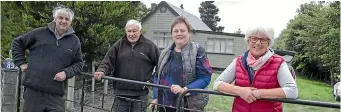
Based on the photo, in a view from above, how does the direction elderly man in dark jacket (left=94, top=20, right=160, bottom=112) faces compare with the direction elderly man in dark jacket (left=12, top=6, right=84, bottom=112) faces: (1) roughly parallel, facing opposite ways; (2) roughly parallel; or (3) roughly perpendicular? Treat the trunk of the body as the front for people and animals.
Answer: roughly parallel

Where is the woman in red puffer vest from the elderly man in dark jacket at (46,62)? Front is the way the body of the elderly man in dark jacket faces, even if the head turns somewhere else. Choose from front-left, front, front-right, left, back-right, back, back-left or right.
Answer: front-left

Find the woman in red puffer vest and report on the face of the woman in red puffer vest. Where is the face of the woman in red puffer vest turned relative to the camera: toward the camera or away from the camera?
toward the camera

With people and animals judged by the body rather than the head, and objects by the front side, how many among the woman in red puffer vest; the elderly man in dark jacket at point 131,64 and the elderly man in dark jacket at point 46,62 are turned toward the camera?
3

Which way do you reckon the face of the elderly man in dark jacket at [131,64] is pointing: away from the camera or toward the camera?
toward the camera

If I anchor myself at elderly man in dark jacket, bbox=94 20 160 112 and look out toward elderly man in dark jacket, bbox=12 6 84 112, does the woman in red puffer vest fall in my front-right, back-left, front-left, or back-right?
back-left

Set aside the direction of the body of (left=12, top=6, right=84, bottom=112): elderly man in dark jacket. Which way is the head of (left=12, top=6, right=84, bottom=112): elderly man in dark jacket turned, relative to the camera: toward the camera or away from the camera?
toward the camera

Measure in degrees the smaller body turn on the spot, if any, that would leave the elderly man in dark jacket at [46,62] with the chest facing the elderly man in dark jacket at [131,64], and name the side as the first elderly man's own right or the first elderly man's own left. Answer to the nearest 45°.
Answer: approximately 90° to the first elderly man's own left

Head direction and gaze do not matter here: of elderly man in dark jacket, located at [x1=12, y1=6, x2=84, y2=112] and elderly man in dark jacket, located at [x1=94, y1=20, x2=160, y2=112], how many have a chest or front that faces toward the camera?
2

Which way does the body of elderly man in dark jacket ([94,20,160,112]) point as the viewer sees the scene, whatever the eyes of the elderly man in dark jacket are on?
toward the camera

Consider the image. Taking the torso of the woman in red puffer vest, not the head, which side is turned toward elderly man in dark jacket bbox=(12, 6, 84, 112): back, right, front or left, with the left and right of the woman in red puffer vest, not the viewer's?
right

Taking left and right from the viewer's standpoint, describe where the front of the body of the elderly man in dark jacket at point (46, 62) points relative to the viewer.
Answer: facing the viewer

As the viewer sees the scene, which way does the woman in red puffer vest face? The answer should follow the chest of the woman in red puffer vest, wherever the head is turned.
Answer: toward the camera
